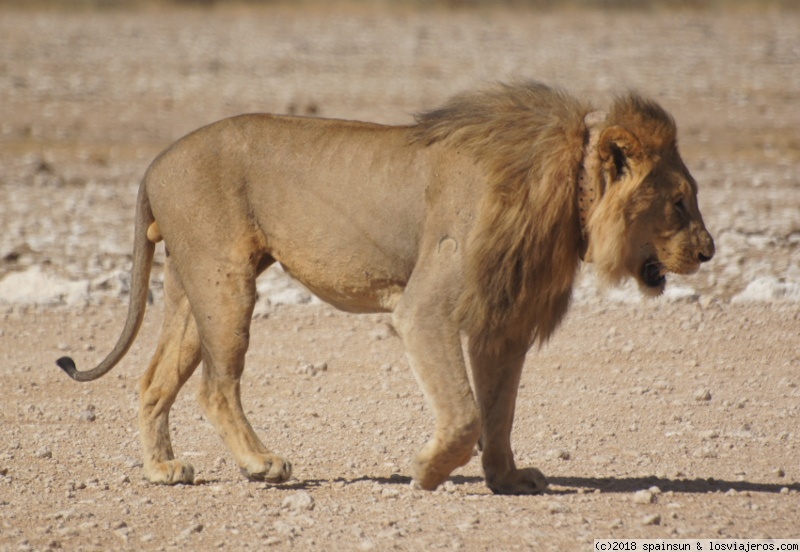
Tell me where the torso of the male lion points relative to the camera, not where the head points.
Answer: to the viewer's right

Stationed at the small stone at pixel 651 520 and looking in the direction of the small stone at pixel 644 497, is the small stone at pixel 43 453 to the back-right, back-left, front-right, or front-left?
front-left

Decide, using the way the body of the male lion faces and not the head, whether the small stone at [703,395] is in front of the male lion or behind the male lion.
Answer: in front

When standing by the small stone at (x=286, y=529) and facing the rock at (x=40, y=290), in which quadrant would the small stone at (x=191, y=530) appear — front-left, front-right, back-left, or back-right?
front-left

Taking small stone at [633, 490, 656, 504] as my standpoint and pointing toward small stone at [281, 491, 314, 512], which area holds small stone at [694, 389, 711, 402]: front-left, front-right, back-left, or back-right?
back-right

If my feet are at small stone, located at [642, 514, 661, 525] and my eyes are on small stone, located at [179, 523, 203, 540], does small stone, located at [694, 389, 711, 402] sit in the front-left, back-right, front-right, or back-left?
back-right

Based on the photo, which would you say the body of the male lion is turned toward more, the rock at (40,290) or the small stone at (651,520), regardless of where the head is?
the small stone

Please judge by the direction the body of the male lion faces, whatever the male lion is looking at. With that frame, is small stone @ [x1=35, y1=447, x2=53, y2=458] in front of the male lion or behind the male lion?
behind
